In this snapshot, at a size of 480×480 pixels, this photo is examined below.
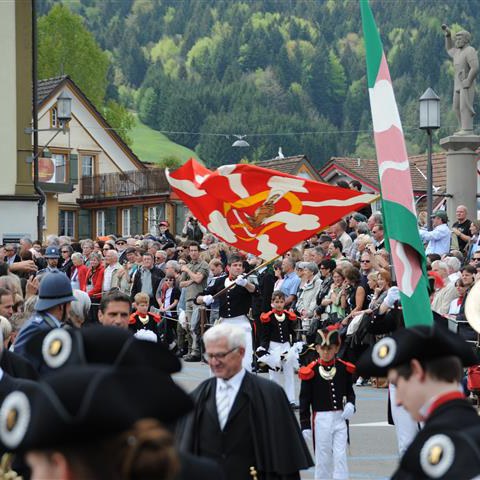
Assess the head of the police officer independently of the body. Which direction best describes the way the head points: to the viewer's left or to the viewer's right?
to the viewer's right

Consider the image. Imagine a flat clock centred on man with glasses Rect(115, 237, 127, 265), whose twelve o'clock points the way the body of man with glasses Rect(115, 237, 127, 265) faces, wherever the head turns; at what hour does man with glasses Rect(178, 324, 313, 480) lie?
man with glasses Rect(178, 324, 313, 480) is roughly at 12 o'clock from man with glasses Rect(115, 237, 127, 265).

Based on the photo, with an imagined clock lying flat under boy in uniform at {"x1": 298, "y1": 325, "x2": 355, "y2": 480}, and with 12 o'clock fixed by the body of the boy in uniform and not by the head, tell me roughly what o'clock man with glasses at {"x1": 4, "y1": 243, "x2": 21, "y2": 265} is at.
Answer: The man with glasses is roughly at 5 o'clock from the boy in uniform.

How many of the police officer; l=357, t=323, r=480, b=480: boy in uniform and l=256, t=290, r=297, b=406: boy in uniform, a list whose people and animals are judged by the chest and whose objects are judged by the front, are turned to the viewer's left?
1

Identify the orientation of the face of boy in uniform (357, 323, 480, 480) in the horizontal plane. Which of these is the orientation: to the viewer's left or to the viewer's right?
to the viewer's left

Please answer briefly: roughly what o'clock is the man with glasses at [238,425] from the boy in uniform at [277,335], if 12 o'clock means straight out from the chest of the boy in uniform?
The man with glasses is roughly at 12 o'clock from the boy in uniform.

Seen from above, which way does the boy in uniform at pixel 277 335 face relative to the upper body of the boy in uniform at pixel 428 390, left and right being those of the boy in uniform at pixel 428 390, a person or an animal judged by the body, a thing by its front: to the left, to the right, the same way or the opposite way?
to the left

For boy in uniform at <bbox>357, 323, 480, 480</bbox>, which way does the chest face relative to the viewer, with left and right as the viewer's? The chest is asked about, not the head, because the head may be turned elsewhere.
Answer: facing to the left of the viewer
